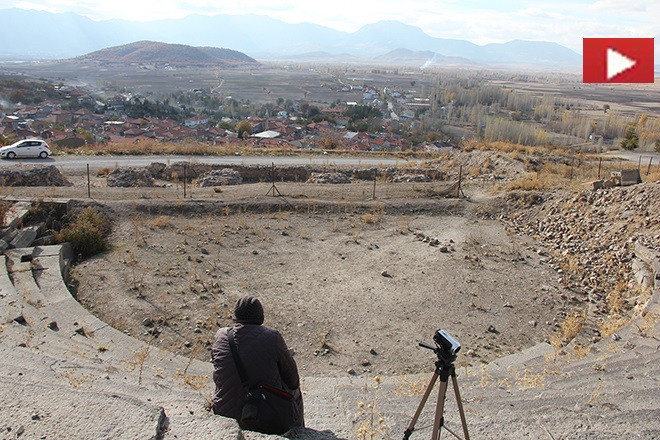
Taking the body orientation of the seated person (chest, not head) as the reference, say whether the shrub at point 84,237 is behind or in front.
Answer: in front

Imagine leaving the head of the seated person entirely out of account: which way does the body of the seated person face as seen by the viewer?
away from the camera

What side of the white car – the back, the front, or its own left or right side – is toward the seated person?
left

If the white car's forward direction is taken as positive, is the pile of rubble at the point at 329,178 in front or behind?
behind

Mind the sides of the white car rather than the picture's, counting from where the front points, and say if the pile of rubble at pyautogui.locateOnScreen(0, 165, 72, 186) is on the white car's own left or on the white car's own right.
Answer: on the white car's own left

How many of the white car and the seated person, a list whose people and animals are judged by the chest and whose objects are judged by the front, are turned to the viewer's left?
1

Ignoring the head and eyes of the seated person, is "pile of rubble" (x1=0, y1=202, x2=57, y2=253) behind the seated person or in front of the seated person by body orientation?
in front

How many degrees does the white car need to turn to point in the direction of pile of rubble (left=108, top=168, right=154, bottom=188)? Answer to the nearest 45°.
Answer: approximately 135° to its left

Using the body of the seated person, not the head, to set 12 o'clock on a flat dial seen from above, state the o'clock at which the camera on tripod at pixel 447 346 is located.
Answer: The camera on tripod is roughly at 4 o'clock from the seated person.

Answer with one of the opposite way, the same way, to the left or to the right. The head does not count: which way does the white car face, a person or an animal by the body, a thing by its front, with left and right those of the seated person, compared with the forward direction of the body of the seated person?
to the left

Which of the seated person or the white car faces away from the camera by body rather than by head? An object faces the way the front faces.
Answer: the seated person

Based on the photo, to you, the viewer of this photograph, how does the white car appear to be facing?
facing to the left of the viewer

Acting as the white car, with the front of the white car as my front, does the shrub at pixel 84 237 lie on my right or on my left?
on my left

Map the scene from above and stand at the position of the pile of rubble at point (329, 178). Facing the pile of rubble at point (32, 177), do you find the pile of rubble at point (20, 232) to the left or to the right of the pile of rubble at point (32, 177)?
left
